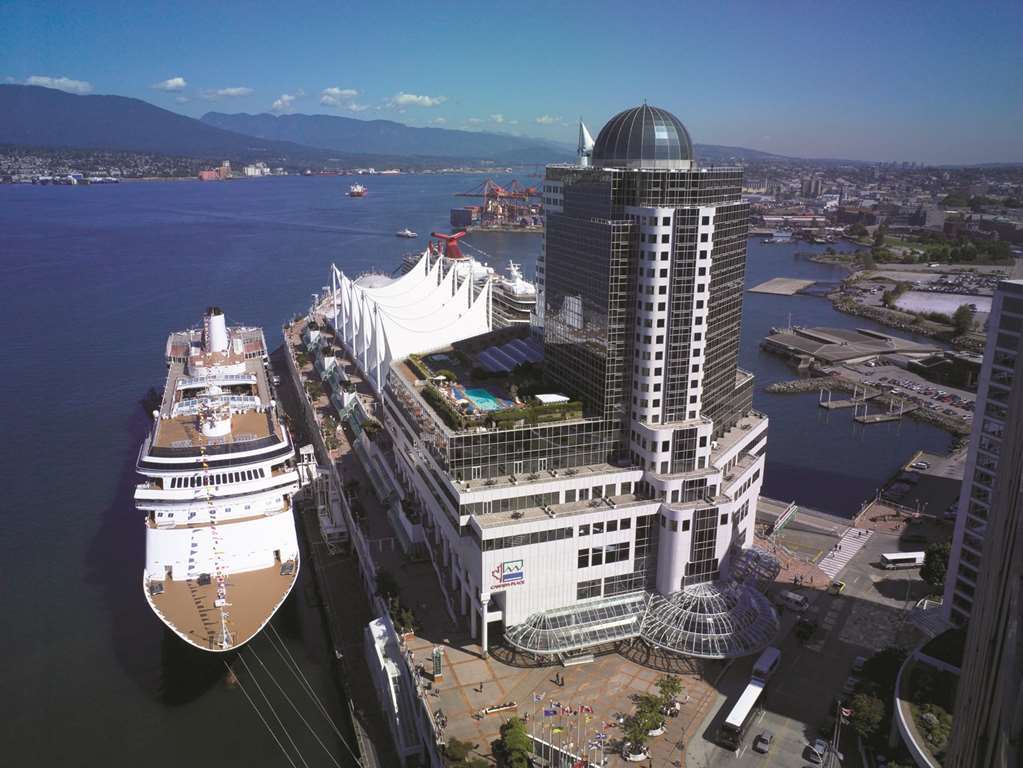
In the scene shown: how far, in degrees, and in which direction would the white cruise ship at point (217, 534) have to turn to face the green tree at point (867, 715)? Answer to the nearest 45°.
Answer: approximately 45° to its left

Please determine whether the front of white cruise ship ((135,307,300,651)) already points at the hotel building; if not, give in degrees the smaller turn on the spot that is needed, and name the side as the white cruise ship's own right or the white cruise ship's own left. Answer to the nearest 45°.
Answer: approximately 45° to the white cruise ship's own left

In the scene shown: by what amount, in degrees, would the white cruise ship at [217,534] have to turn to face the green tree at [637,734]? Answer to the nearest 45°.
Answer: approximately 45° to its left

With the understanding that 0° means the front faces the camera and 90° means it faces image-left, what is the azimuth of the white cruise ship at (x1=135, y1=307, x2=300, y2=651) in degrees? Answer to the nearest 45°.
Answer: approximately 0°
